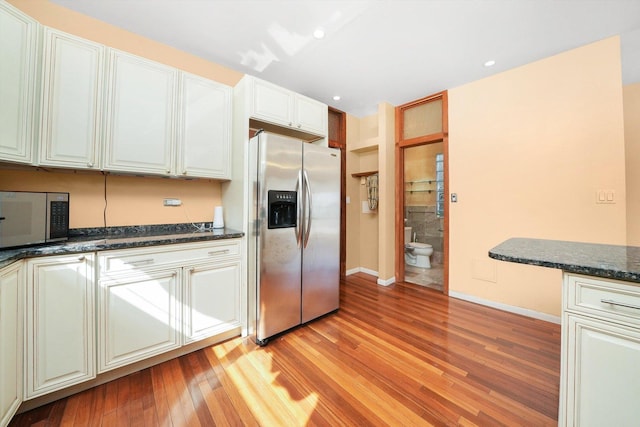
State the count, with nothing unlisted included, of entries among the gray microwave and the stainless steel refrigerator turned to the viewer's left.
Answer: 0

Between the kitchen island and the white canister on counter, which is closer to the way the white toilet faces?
the kitchen island

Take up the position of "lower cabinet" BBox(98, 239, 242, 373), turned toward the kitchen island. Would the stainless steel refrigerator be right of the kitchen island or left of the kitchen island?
left

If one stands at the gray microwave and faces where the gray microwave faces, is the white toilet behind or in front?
in front

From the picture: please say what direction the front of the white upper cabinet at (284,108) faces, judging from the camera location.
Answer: facing the viewer and to the right of the viewer

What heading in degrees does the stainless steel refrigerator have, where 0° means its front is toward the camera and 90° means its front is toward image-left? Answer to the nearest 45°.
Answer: approximately 315°

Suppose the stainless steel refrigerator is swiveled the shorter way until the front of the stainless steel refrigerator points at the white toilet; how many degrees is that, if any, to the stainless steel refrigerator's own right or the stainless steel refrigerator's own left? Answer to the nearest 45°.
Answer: approximately 90° to the stainless steel refrigerator's own left

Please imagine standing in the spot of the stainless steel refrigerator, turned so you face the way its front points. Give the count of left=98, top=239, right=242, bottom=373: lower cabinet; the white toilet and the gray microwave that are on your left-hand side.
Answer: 1

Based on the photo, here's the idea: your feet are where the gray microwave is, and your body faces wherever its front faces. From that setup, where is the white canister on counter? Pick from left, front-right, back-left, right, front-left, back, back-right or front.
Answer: front-left

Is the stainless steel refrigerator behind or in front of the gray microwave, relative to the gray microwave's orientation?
in front
